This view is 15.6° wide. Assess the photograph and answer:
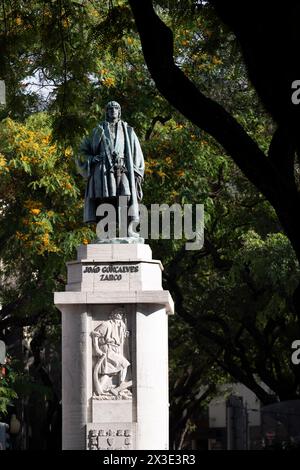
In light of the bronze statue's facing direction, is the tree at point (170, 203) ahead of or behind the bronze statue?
behind

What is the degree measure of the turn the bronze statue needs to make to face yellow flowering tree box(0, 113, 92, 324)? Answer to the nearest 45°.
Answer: approximately 180°

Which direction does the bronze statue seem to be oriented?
toward the camera
